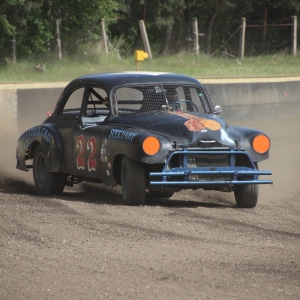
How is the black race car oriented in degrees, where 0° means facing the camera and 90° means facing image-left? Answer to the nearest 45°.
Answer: approximately 315°

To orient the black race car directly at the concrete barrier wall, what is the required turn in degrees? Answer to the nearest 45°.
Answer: approximately 135° to its left
